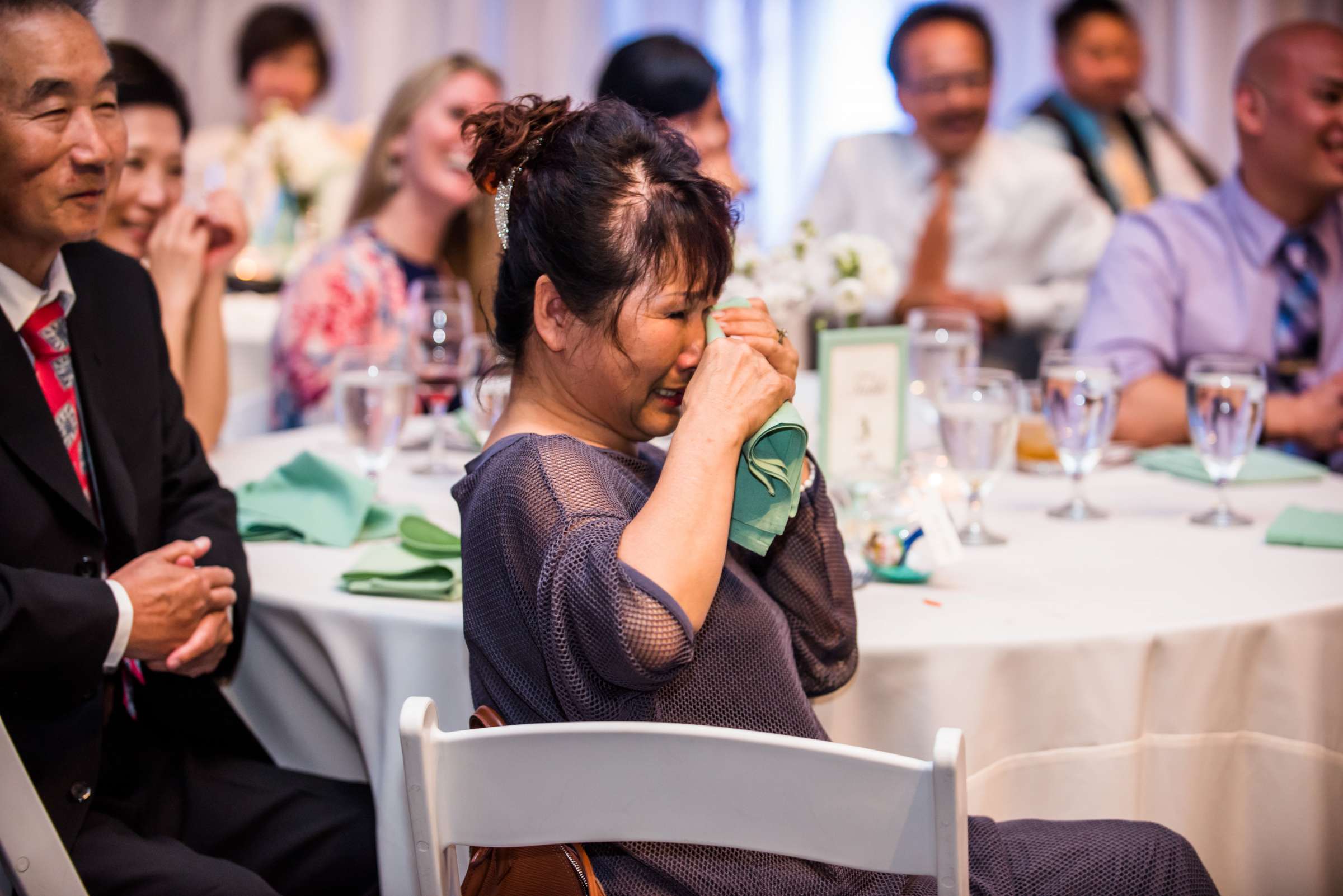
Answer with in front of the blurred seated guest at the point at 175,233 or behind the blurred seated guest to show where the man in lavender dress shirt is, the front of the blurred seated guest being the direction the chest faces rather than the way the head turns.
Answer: in front

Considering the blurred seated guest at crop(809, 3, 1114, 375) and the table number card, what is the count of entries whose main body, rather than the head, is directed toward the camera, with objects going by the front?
2

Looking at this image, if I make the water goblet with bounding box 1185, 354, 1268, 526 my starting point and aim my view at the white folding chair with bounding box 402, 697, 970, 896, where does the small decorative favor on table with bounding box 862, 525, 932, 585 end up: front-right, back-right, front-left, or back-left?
front-right

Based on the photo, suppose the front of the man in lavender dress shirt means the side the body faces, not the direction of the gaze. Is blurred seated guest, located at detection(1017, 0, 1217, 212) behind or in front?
behind

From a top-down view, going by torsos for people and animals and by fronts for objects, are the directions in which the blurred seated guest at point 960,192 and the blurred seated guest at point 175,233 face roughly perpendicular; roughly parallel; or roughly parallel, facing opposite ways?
roughly perpendicular

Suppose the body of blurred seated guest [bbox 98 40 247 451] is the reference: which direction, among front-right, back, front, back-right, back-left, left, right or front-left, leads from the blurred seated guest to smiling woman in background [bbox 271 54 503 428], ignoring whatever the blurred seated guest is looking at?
left

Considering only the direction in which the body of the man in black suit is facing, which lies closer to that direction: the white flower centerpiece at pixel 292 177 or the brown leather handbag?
the brown leather handbag

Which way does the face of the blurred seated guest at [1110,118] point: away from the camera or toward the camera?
toward the camera

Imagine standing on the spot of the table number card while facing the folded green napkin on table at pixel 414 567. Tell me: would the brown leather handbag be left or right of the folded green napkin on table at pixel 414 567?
left

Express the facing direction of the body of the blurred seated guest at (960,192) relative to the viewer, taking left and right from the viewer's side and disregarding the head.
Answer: facing the viewer

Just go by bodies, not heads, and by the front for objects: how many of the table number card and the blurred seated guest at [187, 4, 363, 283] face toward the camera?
2

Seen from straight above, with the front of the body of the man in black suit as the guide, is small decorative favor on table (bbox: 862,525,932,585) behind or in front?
in front

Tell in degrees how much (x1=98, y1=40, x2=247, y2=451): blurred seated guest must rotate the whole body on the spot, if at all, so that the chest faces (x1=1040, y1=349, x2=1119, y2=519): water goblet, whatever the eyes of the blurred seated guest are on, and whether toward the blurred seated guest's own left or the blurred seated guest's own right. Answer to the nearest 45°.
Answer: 0° — they already face it

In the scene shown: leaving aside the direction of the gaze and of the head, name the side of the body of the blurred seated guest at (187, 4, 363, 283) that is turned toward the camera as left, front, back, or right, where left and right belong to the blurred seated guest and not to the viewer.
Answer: front

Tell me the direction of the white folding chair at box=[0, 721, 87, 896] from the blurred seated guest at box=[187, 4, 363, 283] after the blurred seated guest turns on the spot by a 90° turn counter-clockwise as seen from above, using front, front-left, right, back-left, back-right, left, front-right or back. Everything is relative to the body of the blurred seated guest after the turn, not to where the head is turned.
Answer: right

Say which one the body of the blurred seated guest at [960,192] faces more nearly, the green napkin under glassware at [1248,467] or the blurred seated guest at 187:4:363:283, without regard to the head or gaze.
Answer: the green napkin under glassware

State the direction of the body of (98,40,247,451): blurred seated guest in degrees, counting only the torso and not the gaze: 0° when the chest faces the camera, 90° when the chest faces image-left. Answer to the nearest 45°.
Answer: approximately 315°

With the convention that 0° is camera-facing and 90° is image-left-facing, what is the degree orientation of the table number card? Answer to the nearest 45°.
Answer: approximately 0°

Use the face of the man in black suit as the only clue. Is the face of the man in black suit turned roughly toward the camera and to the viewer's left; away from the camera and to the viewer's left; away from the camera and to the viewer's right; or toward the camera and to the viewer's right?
toward the camera and to the viewer's right
